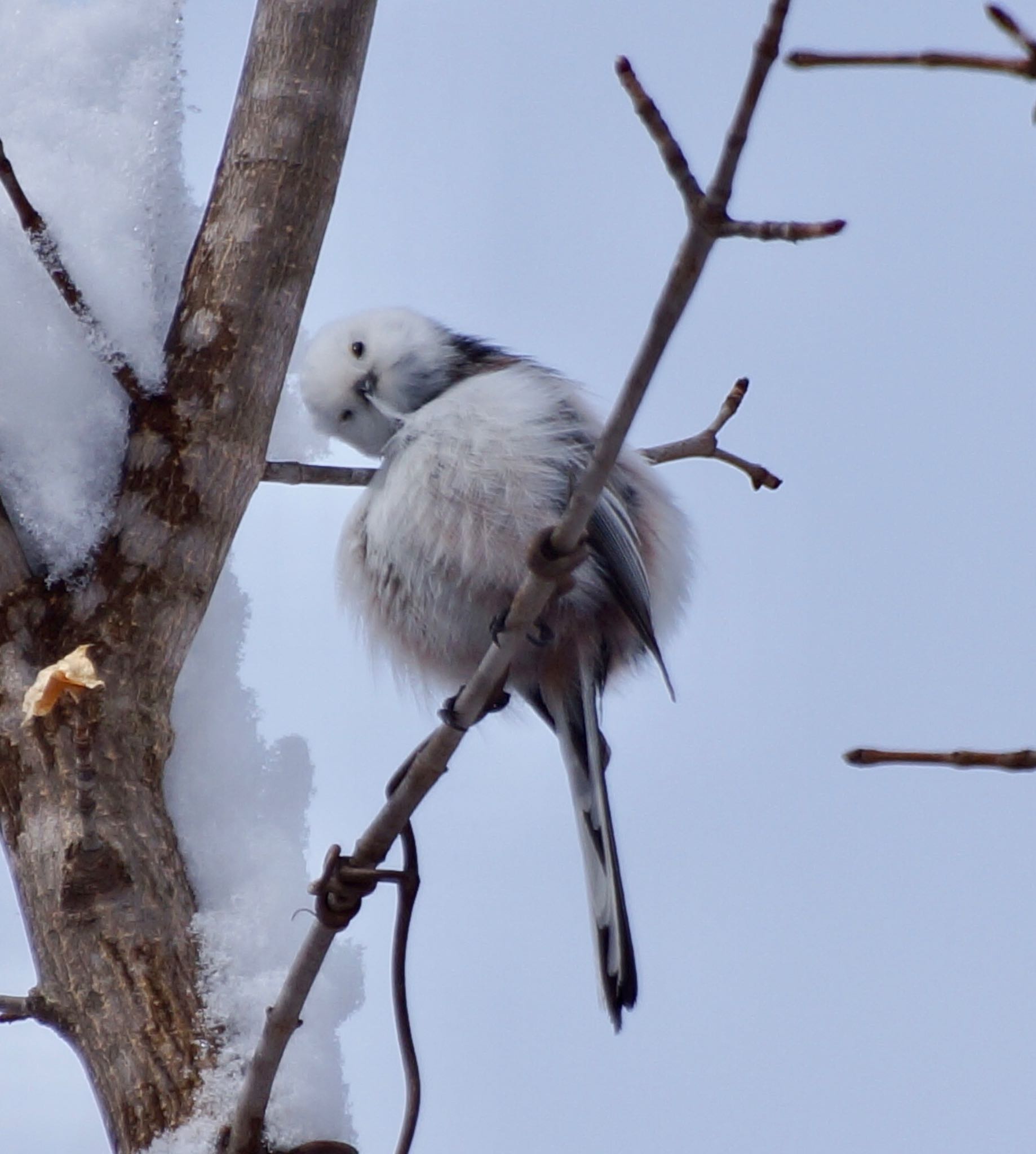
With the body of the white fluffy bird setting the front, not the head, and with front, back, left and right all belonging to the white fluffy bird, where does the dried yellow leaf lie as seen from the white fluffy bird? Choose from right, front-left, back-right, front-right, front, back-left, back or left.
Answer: front

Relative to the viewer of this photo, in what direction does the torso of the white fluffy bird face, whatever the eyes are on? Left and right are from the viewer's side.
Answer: facing the viewer and to the left of the viewer

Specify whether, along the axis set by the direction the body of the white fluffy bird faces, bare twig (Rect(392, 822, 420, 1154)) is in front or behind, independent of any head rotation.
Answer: in front
